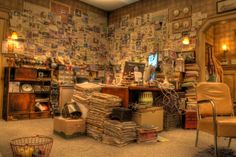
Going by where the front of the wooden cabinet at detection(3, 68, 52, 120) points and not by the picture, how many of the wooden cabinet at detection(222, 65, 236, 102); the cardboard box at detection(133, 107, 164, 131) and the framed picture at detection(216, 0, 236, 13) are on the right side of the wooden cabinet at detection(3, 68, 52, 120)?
0

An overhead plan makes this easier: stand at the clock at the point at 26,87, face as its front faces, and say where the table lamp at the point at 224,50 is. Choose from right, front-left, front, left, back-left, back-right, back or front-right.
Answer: left

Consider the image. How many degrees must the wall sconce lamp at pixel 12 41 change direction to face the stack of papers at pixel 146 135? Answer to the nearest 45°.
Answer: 0° — it already faces it

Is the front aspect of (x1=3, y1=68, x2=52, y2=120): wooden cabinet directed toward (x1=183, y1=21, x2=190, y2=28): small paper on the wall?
no

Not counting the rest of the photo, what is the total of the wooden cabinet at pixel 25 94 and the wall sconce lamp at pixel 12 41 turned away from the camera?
0

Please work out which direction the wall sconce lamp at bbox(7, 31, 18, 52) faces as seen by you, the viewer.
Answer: facing the viewer and to the right of the viewer

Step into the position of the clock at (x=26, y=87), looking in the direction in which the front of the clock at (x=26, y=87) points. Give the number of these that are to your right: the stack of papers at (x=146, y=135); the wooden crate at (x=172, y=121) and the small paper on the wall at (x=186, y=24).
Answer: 0

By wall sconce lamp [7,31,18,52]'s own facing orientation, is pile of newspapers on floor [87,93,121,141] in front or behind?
in front

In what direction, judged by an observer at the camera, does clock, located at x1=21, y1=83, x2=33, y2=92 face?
facing the viewer

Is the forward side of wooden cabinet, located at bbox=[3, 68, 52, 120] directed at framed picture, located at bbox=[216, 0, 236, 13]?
no

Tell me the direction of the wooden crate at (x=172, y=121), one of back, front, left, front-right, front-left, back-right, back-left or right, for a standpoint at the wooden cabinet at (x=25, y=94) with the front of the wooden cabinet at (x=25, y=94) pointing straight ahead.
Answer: front-left

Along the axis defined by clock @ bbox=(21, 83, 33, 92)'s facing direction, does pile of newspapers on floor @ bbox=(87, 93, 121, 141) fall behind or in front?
in front

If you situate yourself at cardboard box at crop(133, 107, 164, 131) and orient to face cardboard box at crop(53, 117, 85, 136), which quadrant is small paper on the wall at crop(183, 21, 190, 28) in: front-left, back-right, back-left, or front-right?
back-right

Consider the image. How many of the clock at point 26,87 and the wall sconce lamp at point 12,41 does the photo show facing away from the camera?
0
